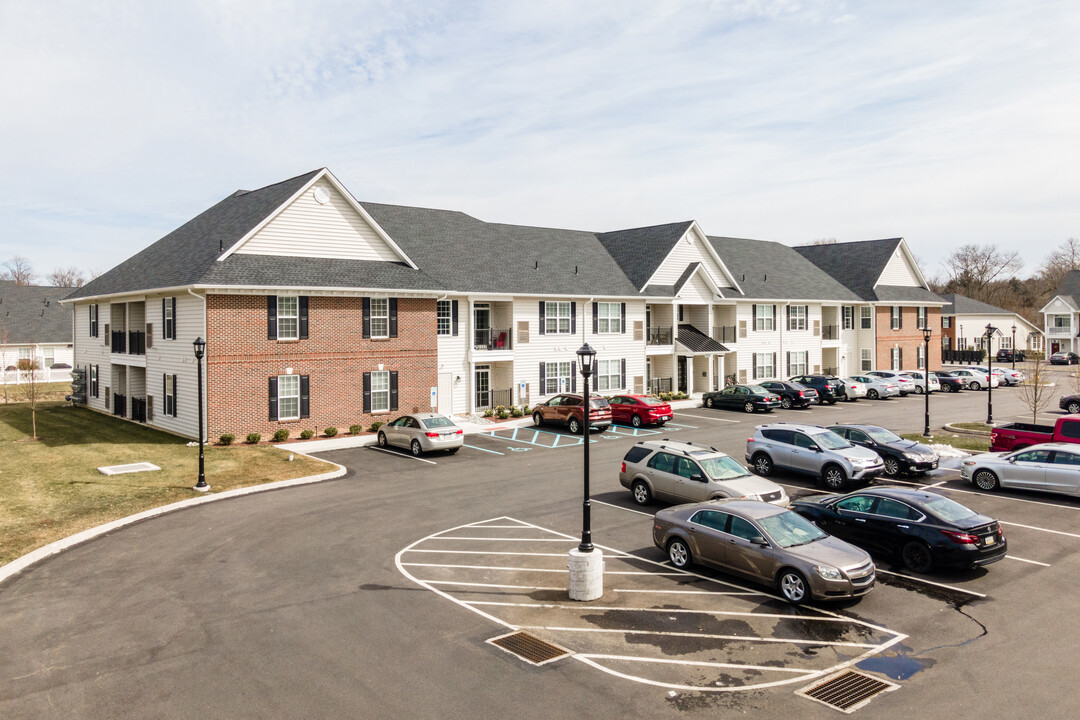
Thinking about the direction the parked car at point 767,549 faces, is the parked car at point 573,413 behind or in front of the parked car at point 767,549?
behind

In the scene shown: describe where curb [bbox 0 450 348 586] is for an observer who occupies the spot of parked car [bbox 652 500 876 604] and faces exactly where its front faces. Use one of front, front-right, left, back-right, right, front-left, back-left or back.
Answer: back-right

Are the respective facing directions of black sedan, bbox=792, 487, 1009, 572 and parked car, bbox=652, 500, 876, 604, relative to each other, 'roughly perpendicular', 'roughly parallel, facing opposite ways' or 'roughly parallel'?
roughly parallel, facing opposite ways

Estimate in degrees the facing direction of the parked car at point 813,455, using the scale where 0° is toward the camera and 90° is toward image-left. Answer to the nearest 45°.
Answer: approximately 315°

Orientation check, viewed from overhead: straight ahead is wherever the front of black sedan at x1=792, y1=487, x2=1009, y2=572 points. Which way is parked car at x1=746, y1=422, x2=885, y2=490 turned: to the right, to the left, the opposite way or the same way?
the opposite way

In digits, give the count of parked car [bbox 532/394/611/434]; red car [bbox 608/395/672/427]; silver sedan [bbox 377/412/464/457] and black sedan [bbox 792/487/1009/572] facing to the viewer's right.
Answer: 0

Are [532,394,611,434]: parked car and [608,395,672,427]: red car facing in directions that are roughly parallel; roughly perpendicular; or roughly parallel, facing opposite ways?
roughly parallel

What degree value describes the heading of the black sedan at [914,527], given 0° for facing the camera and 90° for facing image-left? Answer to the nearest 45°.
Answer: approximately 135°

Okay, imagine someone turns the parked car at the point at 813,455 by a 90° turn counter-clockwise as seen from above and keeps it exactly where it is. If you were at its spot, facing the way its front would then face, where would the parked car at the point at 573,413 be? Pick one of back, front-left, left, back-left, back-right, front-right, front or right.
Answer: left

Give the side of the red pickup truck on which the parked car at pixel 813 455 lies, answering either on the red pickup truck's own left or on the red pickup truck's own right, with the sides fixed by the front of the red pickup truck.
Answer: on the red pickup truck's own right

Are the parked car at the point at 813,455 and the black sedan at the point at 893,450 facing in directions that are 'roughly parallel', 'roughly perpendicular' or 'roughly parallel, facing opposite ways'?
roughly parallel

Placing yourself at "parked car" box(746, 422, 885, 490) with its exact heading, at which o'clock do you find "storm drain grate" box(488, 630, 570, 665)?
The storm drain grate is roughly at 2 o'clock from the parked car.

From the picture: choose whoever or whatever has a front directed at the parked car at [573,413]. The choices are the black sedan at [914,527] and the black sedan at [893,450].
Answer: the black sedan at [914,527]

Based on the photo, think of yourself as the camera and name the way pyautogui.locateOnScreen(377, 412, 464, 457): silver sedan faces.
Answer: facing away from the viewer and to the left of the viewer

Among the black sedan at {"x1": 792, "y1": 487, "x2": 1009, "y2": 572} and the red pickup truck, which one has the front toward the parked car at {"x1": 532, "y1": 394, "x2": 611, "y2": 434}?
the black sedan
